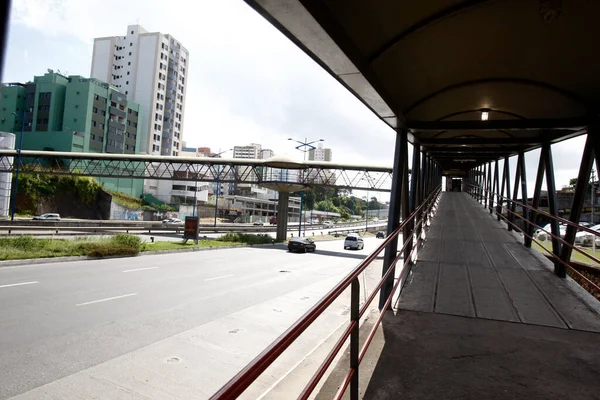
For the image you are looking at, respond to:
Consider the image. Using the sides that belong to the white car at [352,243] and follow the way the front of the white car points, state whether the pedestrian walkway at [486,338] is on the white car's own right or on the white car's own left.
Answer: on the white car's own right

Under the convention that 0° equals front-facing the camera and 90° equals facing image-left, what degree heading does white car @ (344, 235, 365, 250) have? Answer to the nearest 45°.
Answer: approximately 225°

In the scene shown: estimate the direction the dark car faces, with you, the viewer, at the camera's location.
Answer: facing away from the viewer and to the right of the viewer

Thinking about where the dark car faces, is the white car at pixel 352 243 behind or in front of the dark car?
in front

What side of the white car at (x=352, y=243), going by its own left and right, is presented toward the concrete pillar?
left
